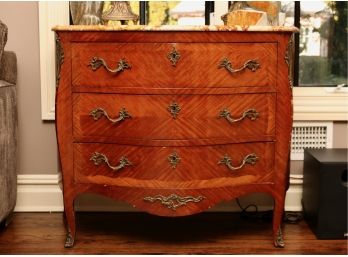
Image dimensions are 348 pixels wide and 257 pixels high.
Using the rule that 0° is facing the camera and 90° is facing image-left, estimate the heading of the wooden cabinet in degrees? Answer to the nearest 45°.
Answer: approximately 0°

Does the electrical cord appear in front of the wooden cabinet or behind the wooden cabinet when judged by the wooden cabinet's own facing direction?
behind

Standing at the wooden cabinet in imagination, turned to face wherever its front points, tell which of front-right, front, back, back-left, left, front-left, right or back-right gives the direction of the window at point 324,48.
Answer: back-left

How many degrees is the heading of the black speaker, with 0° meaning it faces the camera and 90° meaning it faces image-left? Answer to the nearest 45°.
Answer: approximately 0°

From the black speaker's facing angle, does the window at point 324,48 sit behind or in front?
behind

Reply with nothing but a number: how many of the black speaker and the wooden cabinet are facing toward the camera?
2

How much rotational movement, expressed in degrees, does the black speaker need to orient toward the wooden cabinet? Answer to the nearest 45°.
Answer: approximately 45° to its right

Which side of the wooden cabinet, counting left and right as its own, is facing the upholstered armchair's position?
right

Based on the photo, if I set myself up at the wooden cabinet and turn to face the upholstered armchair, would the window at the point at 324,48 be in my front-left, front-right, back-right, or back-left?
back-right
